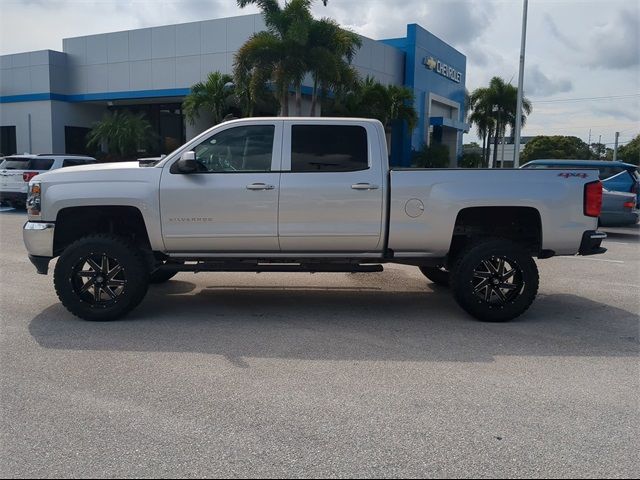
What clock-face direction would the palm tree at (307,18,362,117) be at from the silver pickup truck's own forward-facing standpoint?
The palm tree is roughly at 3 o'clock from the silver pickup truck.

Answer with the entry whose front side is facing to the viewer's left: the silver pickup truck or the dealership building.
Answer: the silver pickup truck

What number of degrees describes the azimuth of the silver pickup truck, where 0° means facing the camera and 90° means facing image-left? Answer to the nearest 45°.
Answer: approximately 90°

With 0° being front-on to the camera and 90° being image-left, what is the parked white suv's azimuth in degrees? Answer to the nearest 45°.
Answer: approximately 225°

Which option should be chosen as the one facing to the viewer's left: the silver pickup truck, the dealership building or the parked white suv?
the silver pickup truck

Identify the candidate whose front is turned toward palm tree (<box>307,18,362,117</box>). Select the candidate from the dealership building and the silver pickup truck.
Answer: the dealership building

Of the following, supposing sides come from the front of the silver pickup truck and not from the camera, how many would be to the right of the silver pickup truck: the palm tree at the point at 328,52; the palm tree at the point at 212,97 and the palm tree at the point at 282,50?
3

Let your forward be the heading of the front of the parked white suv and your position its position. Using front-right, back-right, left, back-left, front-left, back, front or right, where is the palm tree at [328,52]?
front-right

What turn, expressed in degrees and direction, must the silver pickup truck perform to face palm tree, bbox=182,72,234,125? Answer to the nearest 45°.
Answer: approximately 90° to its right

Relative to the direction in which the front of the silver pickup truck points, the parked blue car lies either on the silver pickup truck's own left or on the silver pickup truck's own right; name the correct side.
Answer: on the silver pickup truck's own right

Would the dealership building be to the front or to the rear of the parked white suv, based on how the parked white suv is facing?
to the front

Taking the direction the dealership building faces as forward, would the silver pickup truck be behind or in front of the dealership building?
in front

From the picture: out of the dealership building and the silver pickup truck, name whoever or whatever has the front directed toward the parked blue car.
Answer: the dealership building
